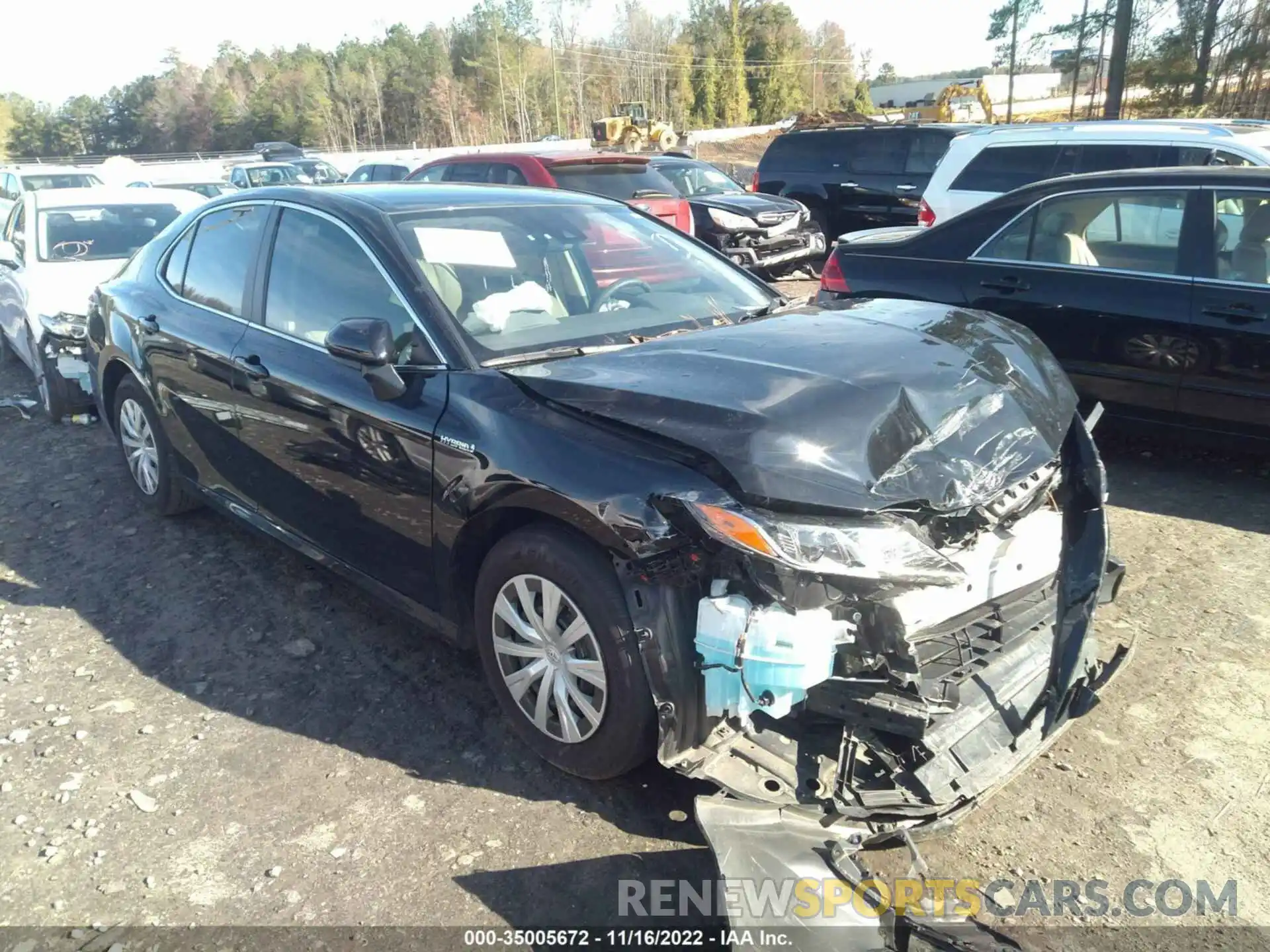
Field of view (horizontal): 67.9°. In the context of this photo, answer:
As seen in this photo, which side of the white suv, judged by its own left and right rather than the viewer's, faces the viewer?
right

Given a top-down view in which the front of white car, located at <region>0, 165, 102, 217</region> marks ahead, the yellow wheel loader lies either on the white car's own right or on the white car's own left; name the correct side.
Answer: on the white car's own left

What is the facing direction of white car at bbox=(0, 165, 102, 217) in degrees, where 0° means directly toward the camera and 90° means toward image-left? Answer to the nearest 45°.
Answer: approximately 315°

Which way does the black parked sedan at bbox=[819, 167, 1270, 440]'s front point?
to the viewer's right

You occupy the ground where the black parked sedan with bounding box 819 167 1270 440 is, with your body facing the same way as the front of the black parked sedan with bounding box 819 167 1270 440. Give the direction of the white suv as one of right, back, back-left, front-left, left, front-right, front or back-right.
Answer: left

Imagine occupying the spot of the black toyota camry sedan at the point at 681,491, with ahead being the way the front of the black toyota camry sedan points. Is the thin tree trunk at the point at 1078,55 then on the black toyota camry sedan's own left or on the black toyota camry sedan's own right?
on the black toyota camry sedan's own left
